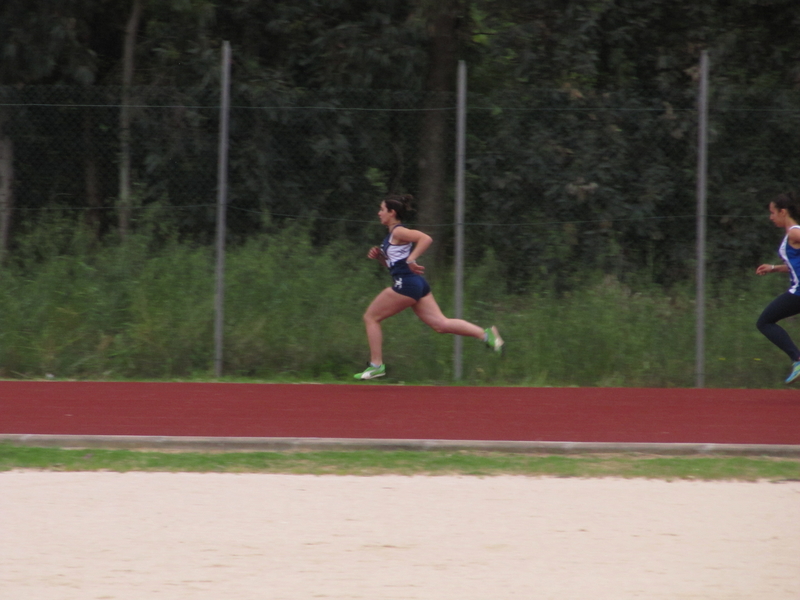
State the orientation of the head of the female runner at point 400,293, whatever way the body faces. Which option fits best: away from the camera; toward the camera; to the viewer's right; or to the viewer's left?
to the viewer's left

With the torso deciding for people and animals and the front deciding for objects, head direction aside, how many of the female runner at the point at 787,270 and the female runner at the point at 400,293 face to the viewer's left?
2

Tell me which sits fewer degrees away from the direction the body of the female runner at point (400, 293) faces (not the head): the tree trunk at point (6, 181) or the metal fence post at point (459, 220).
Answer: the tree trunk

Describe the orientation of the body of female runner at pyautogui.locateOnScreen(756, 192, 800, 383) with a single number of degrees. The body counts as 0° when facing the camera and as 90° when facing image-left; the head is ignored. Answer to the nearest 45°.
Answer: approximately 90°

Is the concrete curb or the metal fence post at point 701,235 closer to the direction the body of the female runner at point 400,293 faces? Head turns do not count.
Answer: the concrete curb

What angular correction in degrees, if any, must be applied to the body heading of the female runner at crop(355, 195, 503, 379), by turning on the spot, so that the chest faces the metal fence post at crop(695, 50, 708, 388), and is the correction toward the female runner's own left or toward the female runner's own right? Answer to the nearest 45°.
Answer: approximately 180°

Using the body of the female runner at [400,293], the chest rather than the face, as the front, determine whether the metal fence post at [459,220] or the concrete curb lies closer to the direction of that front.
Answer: the concrete curb

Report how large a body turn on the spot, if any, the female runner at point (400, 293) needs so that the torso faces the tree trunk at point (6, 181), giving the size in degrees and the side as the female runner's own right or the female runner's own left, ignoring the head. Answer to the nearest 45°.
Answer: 0° — they already face it

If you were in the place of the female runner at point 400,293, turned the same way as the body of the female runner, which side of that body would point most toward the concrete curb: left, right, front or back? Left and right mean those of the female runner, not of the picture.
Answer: left

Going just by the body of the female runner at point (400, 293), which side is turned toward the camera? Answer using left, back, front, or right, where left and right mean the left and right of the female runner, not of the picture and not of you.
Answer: left
